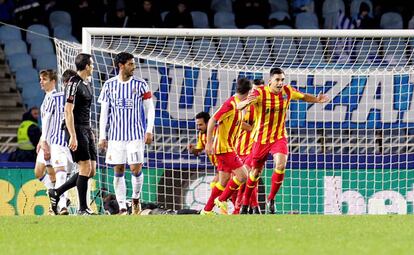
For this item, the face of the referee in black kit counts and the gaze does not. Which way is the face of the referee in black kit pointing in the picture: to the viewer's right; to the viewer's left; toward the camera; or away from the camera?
to the viewer's right

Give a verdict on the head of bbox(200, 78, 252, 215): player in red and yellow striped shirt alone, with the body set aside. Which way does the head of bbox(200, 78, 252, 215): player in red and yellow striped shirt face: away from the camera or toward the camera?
away from the camera

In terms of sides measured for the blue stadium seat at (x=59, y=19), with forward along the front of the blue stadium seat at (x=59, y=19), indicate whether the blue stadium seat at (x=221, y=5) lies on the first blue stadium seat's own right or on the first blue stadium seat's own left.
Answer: on the first blue stadium seat's own left

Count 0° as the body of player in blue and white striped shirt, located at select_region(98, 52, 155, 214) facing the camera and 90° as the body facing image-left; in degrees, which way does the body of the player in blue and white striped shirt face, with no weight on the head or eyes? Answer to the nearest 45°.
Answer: approximately 0°

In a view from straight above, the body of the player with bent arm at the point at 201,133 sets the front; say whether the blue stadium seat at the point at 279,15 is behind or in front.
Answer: behind

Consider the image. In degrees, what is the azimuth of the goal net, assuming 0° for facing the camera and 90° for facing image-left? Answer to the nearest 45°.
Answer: approximately 0°
